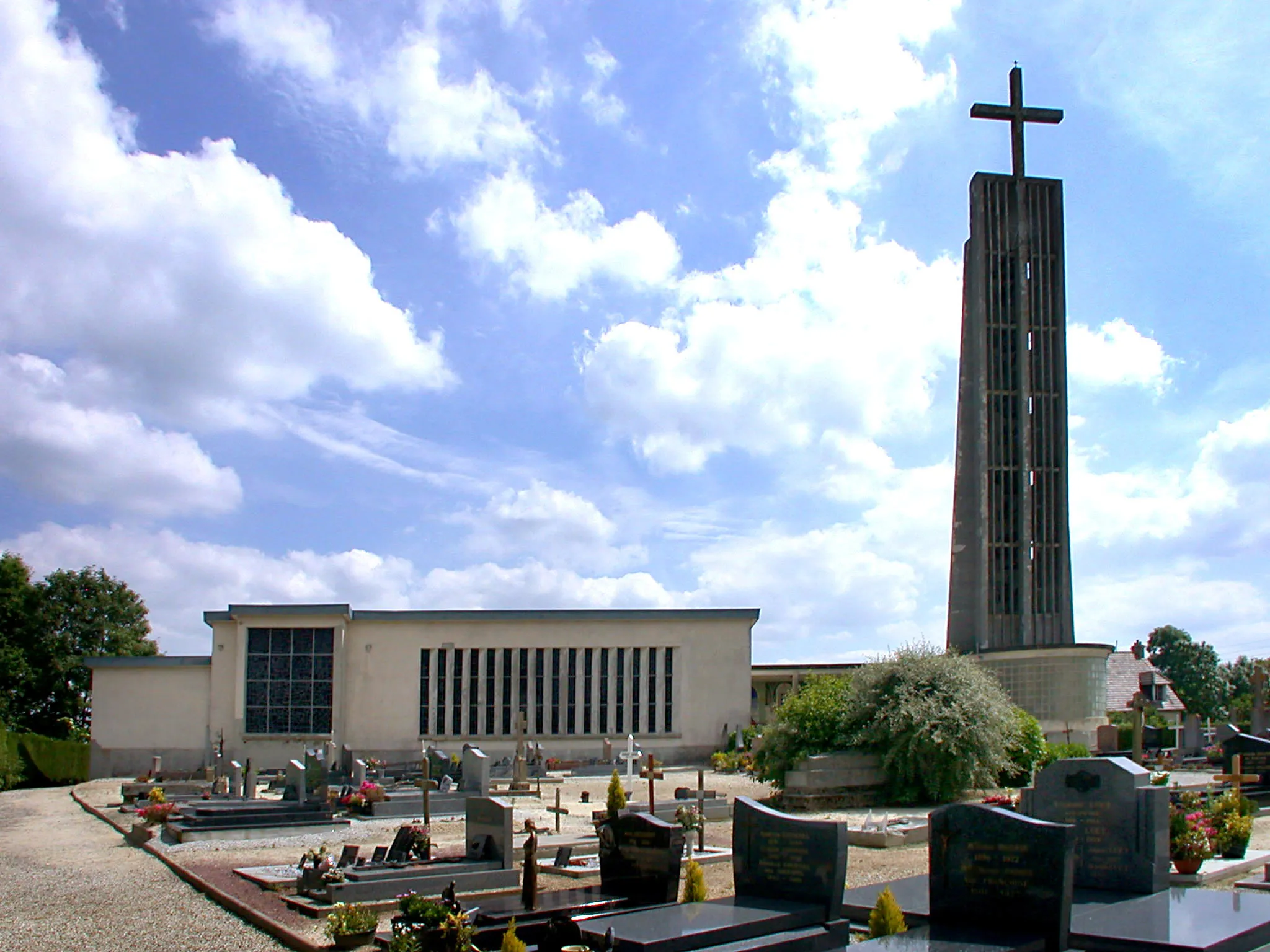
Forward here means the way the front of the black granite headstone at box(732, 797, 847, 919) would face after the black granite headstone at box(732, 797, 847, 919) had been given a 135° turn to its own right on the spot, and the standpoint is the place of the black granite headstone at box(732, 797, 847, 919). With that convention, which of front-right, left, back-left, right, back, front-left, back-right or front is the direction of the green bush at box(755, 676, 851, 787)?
front

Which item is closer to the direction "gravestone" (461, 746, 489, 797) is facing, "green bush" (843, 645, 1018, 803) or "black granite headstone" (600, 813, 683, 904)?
the black granite headstone

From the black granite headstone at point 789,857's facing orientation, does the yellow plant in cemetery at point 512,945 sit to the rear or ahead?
ahead

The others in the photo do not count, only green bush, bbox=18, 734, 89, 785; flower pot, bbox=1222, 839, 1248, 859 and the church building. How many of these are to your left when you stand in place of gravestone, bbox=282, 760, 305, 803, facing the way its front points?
1

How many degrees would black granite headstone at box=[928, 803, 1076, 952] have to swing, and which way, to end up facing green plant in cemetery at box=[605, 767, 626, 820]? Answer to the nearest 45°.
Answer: approximately 90° to its right

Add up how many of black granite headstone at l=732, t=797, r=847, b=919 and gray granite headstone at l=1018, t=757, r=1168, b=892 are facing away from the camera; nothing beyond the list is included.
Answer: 0
